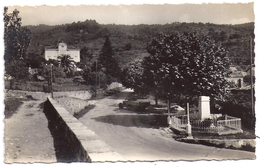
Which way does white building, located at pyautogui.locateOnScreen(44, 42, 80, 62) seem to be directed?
toward the camera

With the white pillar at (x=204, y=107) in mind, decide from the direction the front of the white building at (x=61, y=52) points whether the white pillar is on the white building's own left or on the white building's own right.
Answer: on the white building's own left

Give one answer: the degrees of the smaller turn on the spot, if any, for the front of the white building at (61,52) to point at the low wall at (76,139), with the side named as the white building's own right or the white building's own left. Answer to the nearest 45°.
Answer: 0° — it already faces it

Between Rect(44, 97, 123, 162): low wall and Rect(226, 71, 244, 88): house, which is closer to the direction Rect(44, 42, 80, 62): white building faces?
the low wall

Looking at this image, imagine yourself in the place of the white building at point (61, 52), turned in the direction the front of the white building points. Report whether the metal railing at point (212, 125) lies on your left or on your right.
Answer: on your left

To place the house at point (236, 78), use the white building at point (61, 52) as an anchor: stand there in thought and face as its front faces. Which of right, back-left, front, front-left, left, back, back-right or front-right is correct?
left

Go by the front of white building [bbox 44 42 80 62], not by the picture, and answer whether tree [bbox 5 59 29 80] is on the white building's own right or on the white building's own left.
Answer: on the white building's own right
